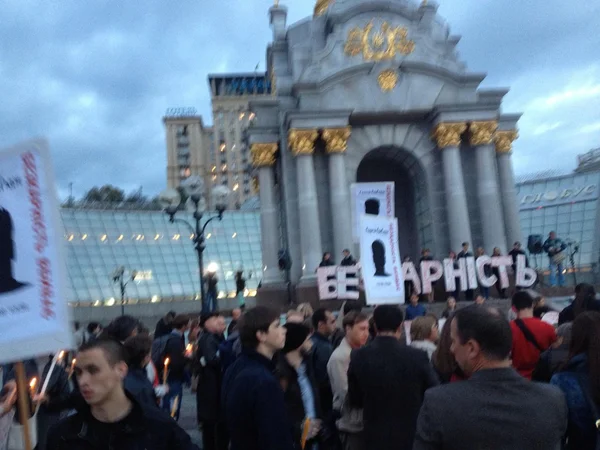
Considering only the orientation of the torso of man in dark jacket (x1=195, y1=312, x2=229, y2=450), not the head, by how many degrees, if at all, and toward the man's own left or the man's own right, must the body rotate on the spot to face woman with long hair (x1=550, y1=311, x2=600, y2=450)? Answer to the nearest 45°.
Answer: approximately 45° to the man's own right

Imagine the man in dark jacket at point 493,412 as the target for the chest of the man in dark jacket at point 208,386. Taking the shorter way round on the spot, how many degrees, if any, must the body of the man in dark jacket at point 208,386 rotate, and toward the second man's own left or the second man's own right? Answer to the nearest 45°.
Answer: approximately 90° to the second man's own right

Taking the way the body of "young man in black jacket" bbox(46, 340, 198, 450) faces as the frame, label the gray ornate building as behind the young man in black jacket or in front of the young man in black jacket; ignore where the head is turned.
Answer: behind

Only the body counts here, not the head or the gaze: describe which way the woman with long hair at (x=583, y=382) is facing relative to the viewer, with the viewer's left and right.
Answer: facing away from the viewer

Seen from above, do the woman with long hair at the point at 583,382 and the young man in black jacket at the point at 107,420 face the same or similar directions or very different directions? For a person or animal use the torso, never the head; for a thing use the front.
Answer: very different directions

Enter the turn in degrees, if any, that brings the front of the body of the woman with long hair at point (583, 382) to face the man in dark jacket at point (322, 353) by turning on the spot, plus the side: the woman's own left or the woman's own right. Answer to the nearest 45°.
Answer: approximately 45° to the woman's own left

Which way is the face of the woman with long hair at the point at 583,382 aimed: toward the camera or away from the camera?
away from the camera

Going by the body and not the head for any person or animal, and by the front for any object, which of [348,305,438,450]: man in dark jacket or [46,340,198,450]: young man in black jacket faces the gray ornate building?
the man in dark jacket

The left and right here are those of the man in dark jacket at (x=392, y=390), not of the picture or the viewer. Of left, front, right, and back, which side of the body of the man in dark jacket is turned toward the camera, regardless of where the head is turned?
back
